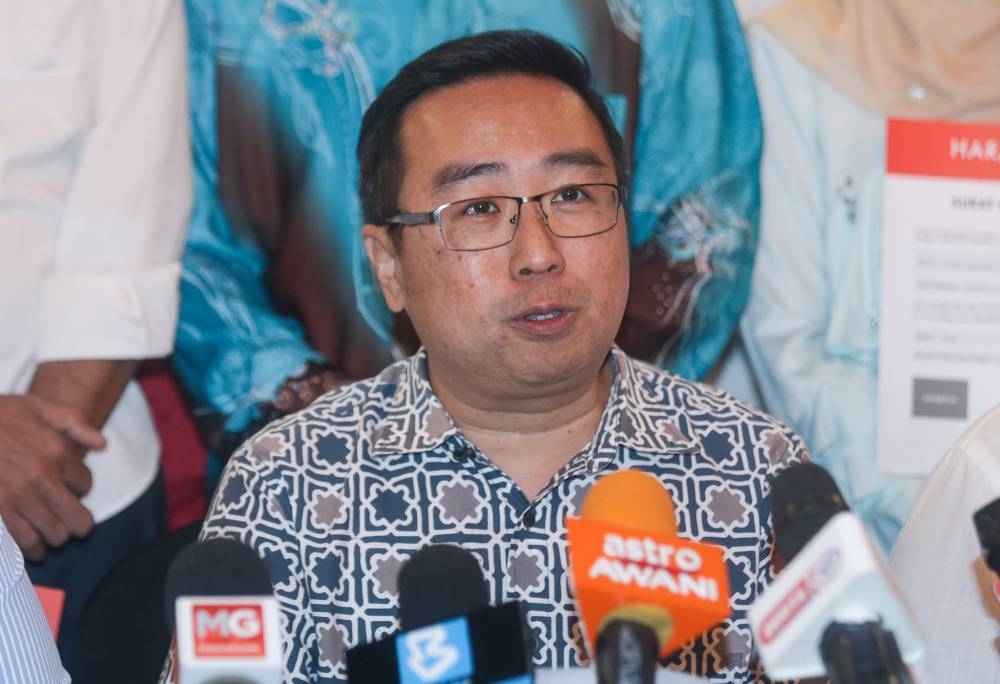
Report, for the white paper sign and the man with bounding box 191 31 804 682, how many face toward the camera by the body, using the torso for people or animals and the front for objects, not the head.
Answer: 2

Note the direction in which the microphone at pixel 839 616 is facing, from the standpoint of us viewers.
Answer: facing away from the viewer and to the left of the viewer

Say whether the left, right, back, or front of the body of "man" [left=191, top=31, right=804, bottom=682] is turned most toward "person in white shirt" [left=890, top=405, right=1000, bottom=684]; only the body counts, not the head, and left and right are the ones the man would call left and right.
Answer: left

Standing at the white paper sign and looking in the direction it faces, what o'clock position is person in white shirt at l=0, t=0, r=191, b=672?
The person in white shirt is roughly at 2 o'clock from the white paper sign.

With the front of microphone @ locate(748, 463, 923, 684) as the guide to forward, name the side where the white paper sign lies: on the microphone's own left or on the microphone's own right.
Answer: on the microphone's own right

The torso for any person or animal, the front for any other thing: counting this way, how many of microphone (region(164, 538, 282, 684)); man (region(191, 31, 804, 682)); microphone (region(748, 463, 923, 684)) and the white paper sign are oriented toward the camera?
2

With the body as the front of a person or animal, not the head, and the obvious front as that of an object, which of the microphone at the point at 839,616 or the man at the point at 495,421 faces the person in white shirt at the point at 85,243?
the microphone

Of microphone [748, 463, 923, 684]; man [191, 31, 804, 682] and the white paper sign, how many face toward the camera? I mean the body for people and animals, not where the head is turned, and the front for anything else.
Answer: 2
